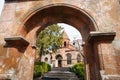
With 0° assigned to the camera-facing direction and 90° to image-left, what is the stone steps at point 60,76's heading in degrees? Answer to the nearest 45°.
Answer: approximately 0°
